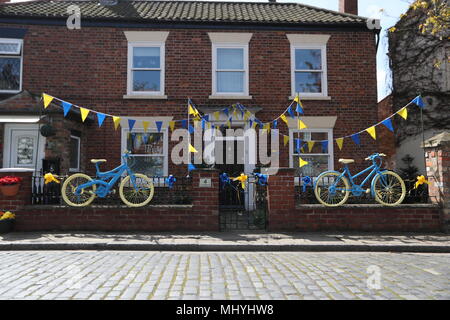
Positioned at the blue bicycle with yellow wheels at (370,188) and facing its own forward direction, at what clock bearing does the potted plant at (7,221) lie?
The potted plant is roughly at 5 o'clock from the blue bicycle with yellow wheels.

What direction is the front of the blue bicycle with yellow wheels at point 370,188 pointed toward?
to the viewer's right

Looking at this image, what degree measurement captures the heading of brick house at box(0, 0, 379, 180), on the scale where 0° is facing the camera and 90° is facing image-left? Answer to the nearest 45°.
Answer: approximately 0°

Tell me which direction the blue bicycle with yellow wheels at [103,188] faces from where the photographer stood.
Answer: facing to the right of the viewer

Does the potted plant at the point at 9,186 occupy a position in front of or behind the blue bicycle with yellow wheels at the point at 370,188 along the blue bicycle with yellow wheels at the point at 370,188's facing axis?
behind

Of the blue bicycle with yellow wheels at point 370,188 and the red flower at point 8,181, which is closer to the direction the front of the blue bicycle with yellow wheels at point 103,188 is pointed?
the blue bicycle with yellow wheels

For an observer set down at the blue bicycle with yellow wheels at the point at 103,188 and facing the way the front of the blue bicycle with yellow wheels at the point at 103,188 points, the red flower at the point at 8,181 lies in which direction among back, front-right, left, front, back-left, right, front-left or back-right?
back

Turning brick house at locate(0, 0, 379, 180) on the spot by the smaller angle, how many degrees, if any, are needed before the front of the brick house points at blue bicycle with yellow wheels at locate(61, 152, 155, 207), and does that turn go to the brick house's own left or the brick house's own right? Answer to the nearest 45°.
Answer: approximately 45° to the brick house's own right

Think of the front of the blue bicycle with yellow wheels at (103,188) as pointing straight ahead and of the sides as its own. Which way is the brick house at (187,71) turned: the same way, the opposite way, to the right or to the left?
to the right

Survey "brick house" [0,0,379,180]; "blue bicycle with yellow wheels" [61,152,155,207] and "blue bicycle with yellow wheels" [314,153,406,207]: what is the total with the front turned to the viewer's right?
2

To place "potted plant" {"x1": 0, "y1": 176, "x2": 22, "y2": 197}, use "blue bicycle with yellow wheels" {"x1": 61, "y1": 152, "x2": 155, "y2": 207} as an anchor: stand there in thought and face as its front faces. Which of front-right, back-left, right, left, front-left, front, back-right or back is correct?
back

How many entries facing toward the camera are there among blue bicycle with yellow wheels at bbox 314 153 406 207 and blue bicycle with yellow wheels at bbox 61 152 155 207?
0

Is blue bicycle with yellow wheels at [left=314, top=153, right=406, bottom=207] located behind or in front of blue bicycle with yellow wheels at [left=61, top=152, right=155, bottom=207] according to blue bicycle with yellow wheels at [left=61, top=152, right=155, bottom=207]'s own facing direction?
in front

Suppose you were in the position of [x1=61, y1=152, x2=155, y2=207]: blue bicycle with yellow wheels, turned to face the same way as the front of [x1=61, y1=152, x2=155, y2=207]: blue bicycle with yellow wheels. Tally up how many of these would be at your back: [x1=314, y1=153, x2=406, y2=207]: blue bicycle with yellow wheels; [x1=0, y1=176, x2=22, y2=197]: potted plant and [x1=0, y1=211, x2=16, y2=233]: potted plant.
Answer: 2

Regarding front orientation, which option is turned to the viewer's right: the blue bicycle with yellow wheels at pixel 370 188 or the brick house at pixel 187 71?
the blue bicycle with yellow wheels

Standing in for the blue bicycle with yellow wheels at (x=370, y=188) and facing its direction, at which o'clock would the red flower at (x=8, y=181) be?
The red flower is roughly at 5 o'clock from the blue bicycle with yellow wheels.
